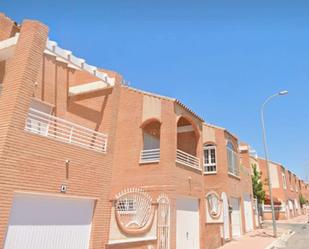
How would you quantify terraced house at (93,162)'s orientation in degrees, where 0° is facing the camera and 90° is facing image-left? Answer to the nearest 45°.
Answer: approximately 315°
